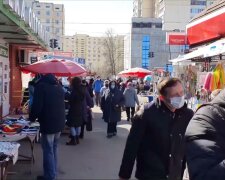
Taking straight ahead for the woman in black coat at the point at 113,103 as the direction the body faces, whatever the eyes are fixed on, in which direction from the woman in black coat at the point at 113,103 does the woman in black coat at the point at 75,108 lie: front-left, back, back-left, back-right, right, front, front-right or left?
front-right

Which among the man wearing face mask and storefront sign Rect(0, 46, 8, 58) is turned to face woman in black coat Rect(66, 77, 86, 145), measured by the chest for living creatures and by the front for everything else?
the storefront sign

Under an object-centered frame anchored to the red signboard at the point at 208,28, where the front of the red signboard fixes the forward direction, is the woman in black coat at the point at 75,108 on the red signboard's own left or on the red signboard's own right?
on the red signboard's own right

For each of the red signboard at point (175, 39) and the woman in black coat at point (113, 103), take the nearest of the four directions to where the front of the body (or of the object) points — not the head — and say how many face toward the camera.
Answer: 2

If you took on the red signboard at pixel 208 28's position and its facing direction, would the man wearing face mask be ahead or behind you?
ahead

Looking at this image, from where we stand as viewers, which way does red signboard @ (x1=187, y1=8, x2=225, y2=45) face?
facing the viewer and to the left of the viewer

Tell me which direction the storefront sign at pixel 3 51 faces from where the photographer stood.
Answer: facing the viewer and to the right of the viewer

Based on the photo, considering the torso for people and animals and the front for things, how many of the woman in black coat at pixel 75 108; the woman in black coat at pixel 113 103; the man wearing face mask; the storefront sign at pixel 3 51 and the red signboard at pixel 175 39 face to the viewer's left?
1

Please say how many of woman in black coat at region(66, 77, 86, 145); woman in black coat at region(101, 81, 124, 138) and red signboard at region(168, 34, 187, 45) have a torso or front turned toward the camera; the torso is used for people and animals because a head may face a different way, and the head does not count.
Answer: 2

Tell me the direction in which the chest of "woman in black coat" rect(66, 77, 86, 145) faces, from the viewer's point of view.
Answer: to the viewer's left

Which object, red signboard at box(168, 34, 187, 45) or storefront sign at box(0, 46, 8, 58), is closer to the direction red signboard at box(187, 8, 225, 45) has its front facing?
the storefront sign

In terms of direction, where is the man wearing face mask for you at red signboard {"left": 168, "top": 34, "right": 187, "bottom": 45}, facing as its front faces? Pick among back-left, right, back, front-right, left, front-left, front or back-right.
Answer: front

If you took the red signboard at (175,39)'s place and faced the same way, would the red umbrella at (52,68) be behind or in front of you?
in front

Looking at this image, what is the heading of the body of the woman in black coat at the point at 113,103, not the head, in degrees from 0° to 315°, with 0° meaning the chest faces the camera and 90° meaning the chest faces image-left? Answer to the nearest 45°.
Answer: approximately 0°

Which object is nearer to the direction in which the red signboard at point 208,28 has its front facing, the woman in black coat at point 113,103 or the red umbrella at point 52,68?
the red umbrella

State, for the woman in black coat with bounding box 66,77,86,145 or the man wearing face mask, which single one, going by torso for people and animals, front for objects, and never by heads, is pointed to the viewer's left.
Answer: the woman in black coat
